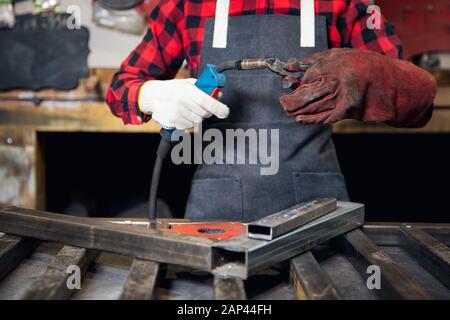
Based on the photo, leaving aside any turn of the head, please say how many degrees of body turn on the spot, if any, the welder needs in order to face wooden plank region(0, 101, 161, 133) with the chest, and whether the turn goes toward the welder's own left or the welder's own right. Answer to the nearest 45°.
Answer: approximately 135° to the welder's own right

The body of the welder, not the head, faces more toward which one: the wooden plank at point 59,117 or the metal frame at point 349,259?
the metal frame

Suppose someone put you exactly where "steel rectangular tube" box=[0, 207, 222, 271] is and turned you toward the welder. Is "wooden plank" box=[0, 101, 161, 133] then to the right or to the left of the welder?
left

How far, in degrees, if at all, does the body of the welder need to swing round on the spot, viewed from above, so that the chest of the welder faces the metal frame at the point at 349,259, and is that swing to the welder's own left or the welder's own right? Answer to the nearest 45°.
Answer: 0° — they already face it

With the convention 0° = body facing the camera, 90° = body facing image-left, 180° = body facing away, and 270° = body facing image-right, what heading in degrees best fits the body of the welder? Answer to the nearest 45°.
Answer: approximately 0°

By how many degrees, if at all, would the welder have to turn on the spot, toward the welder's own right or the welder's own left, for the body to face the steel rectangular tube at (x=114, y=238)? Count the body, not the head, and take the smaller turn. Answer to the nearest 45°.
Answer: approximately 45° to the welder's own right
